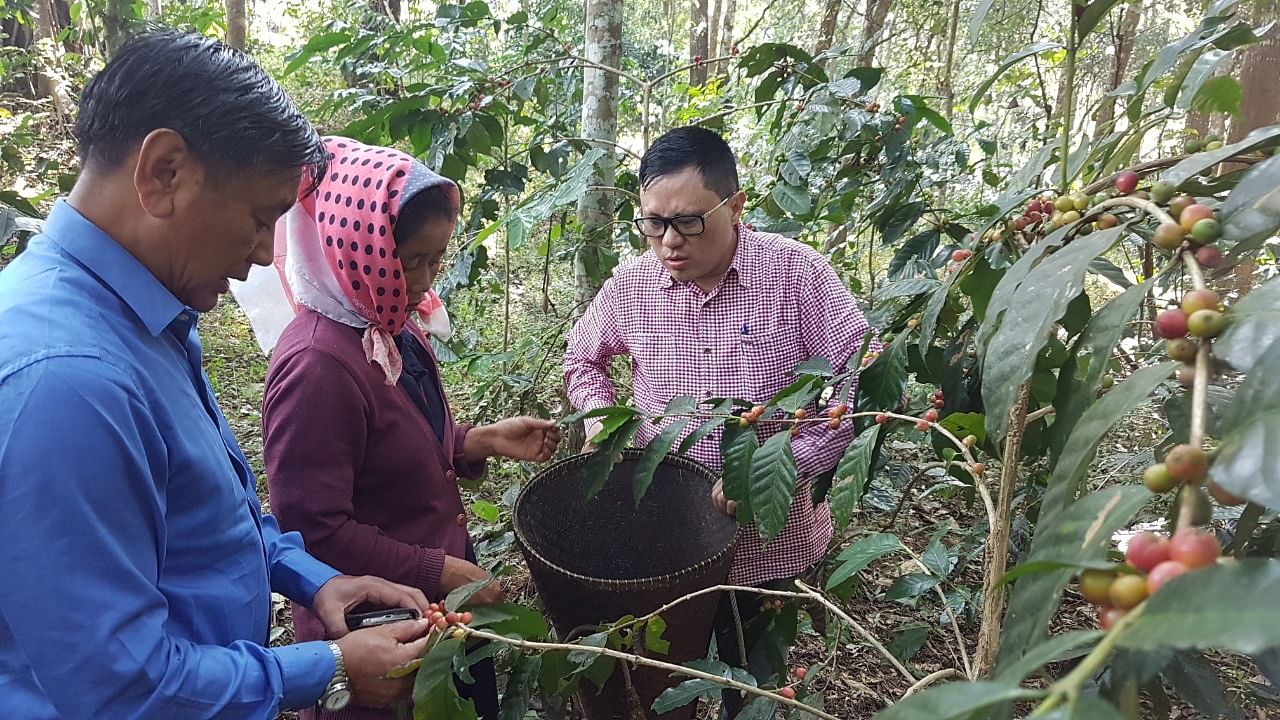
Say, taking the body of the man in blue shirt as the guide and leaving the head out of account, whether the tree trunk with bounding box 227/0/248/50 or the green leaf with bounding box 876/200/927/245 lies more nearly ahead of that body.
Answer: the green leaf

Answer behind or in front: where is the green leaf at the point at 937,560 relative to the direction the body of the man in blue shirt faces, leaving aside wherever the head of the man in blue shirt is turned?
in front

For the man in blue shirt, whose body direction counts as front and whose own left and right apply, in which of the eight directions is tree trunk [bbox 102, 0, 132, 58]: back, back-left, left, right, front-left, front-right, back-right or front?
left

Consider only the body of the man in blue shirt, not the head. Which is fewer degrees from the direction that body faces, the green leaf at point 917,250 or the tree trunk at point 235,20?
the green leaf

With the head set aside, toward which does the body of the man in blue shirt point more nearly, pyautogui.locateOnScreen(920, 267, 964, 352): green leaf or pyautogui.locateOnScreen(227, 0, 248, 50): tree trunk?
the green leaf

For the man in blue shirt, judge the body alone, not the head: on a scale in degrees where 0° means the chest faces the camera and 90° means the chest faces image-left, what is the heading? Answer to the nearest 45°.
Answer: approximately 270°

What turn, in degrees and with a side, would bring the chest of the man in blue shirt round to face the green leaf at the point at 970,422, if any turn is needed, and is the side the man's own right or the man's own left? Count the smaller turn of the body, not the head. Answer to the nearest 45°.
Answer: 0° — they already face it

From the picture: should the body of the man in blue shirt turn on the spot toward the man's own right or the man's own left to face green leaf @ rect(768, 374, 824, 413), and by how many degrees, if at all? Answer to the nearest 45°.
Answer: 0° — they already face it

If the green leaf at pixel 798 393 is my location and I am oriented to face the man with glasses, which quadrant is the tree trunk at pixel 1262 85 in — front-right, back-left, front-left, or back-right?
front-right

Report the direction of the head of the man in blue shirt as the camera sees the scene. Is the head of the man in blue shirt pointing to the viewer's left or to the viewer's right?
to the viewer's right

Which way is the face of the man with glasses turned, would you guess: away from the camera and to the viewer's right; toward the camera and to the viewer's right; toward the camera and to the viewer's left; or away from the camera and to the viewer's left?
toward the camera and to the viewer's left

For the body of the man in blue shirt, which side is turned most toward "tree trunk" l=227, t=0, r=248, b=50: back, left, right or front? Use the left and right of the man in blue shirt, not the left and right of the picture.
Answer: left
